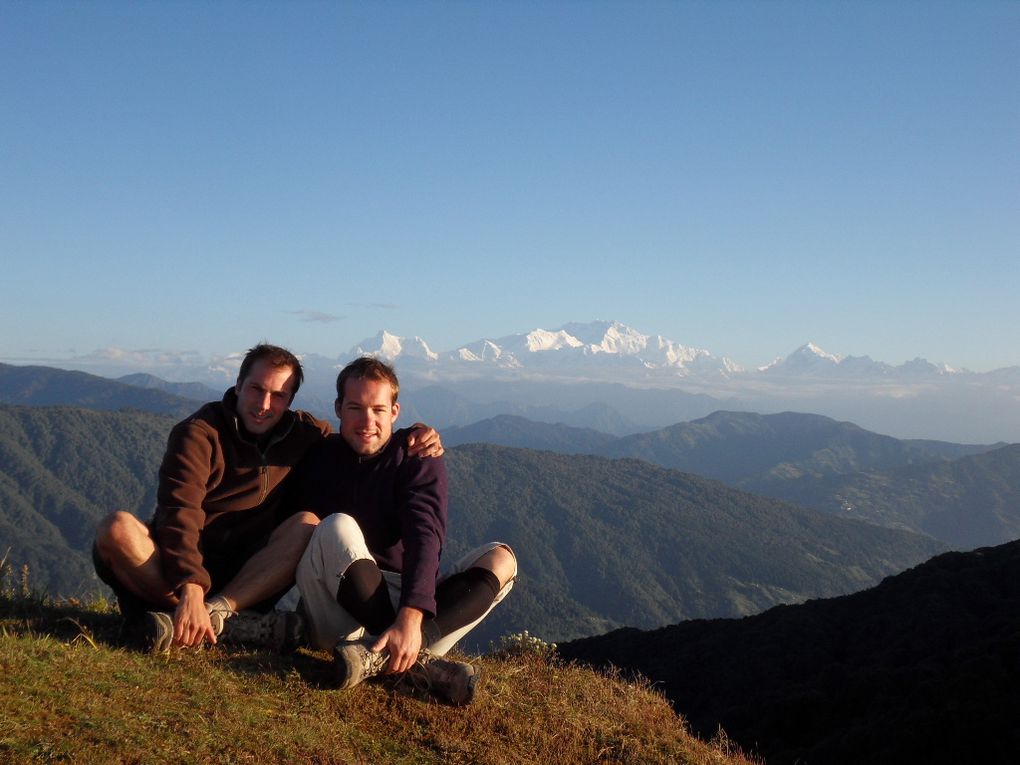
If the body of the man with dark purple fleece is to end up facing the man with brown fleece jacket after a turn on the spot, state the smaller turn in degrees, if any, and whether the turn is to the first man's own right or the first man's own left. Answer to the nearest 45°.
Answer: approximately 90° to the first man's own right

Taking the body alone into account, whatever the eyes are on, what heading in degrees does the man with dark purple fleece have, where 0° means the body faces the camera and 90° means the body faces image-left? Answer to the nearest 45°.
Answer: approximately 0°

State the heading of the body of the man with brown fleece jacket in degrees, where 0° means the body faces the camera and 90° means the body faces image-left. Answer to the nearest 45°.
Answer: approximately 0°

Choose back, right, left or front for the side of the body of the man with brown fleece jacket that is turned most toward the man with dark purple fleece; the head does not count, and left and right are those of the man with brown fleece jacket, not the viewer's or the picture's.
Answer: left

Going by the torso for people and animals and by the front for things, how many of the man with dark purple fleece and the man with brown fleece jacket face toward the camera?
2
